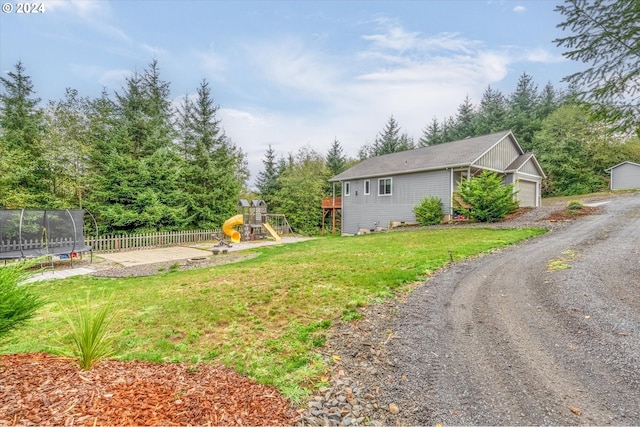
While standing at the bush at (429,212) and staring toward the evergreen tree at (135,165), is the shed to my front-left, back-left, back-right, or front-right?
back-right

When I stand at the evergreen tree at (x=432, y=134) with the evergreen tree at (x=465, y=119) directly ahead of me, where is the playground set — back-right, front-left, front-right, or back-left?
back-right

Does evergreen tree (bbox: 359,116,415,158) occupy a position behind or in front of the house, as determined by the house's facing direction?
behind

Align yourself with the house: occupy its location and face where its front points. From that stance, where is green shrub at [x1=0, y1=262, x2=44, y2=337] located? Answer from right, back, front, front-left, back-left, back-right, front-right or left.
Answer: front-right

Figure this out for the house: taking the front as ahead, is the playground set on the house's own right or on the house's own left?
on the house's own right

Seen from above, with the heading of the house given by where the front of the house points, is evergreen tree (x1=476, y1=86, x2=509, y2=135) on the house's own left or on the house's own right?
on the house's own left

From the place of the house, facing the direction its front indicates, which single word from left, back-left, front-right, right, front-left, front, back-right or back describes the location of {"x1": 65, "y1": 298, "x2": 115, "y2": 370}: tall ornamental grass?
front-right

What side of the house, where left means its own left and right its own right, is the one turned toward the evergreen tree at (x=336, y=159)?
back

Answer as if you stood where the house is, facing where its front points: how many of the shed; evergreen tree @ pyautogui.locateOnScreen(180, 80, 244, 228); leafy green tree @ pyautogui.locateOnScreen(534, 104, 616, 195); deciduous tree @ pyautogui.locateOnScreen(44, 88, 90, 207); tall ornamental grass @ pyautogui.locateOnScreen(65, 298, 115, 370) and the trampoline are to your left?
2

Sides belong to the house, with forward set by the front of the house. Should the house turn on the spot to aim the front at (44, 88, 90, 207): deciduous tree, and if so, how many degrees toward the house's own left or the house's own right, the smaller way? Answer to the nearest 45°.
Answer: approximately 90° to the house's own right
